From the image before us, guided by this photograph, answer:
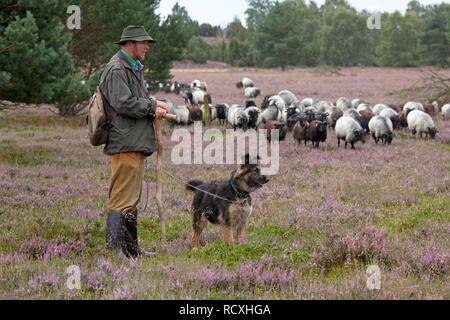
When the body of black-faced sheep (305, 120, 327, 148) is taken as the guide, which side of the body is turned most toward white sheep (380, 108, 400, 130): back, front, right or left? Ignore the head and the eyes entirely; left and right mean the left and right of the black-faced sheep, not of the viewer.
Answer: left

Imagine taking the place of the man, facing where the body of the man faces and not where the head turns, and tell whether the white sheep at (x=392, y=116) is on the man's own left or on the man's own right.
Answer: on the man's own left

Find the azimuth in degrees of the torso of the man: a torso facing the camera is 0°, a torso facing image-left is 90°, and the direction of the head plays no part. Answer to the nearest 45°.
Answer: approximately 270°

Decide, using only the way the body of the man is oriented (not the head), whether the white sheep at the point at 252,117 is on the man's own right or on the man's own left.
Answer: on the man's own left

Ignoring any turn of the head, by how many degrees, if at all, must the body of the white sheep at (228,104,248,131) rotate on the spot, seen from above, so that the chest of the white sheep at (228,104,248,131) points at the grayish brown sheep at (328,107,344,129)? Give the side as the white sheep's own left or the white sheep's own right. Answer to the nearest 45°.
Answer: approximately 45° to the white sheep's own left

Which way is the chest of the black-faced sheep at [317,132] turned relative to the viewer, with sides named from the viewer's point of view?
facing the viewer and to the right of the viewer

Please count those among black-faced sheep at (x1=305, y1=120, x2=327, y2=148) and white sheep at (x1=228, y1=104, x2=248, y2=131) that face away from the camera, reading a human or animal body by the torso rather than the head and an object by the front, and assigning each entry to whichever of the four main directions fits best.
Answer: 0

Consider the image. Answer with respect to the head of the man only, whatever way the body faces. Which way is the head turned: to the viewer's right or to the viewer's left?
to the viewer's right

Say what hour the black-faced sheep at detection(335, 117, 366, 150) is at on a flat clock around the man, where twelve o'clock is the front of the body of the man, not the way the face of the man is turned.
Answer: The black-faced sheep is roughly at 10 o'clock from the man.

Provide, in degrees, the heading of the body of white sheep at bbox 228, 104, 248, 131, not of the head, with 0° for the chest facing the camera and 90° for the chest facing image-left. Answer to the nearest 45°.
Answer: approximately 315°

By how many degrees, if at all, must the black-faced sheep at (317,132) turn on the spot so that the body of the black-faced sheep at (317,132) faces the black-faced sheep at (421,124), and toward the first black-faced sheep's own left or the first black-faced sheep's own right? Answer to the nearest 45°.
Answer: approximately 90° to the first black-faced sheep's own left

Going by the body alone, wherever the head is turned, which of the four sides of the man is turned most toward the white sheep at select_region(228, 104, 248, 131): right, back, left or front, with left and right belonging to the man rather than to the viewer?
left
